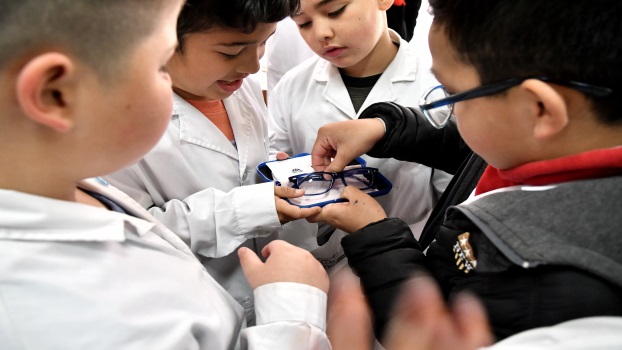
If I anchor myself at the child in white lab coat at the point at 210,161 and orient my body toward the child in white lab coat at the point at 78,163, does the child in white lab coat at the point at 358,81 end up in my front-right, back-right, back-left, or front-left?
back-left

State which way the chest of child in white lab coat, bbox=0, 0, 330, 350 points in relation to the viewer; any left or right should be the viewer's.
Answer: facing away from the viewer and to the right of the viewer

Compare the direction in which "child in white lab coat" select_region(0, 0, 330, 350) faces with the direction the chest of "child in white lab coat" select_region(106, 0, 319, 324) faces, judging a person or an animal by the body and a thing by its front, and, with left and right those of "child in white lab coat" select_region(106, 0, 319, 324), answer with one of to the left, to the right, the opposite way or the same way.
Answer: to the left

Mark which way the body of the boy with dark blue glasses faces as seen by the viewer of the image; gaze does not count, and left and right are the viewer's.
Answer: facing away from the viewer and to the left of the viewer
